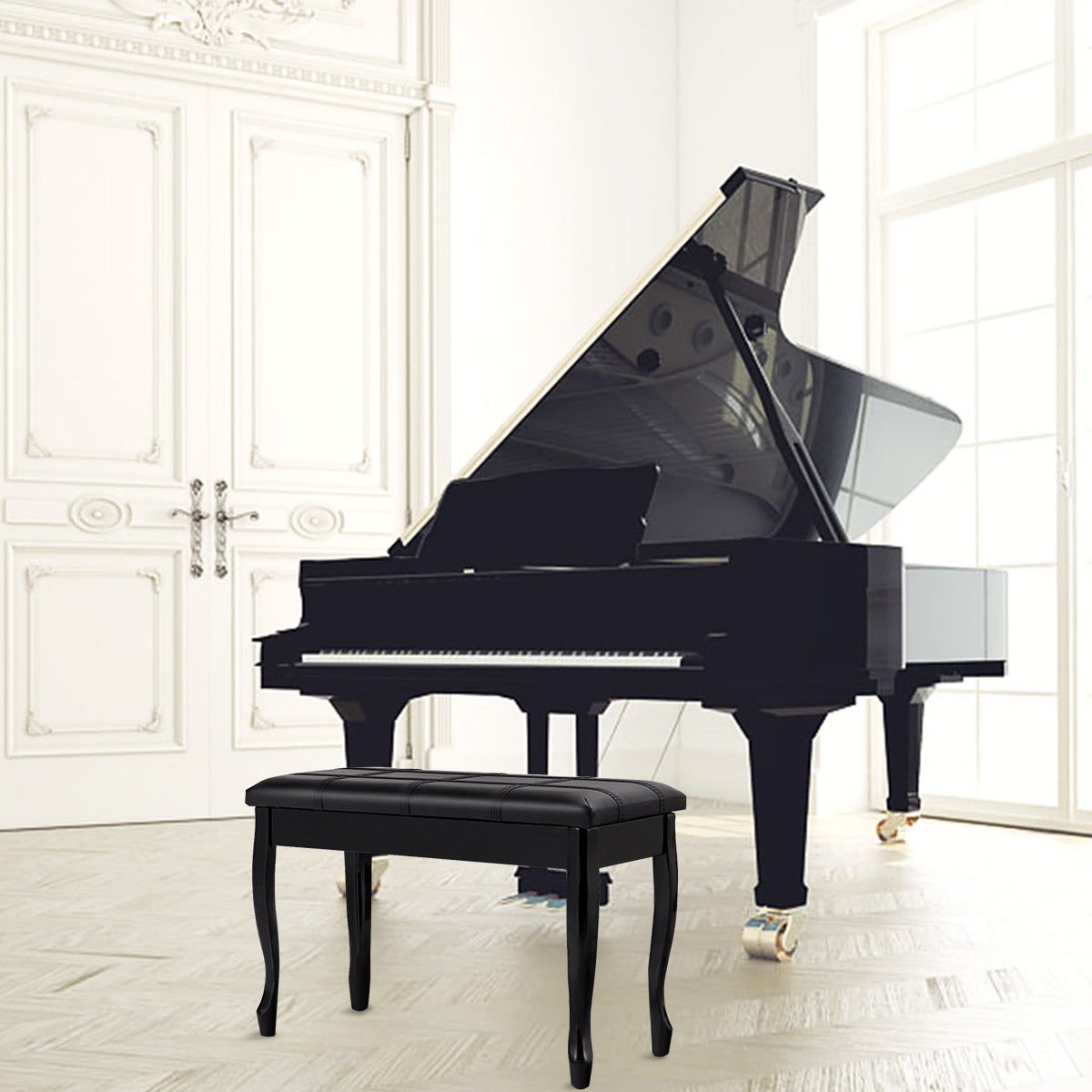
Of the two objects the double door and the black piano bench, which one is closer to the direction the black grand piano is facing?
the black piano bench

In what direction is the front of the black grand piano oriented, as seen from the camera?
facing the viewer and to the left of the viewer

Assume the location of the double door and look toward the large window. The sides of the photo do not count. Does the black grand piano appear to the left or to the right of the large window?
right

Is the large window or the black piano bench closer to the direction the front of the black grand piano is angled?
the black piano bench

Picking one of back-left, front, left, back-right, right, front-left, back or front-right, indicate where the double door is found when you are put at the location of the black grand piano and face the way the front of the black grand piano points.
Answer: right
